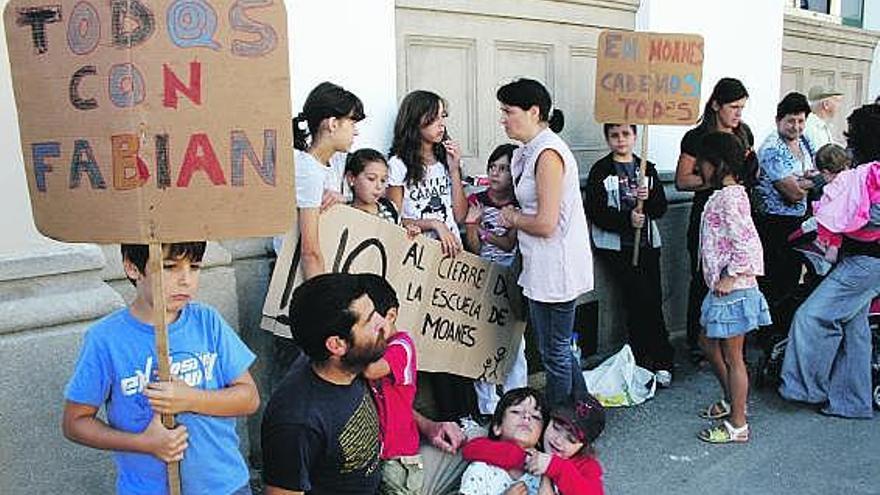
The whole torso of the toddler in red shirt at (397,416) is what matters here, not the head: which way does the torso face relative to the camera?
to the viewer's left

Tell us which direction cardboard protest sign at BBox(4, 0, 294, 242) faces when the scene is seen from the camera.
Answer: facing the viewer

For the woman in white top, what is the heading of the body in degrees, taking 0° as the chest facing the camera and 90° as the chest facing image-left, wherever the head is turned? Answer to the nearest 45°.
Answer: approximately 90°

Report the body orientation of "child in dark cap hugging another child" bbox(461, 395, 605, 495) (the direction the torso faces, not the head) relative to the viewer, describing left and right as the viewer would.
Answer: facing the viewer and to the left of the viewer

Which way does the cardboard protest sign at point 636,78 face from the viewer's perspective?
toward the camera

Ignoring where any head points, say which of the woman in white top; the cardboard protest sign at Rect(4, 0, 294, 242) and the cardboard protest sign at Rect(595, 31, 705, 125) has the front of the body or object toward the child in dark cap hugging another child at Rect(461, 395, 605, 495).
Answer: the cardboard protest sign at Rect(595, 31, 705, 125)

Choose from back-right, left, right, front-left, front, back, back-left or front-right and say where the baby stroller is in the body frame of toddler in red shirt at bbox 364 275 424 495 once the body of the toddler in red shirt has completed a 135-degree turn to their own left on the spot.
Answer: left

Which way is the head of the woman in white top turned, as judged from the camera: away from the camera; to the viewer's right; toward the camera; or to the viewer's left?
to the viewer's left

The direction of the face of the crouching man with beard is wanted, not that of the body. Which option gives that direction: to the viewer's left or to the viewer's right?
to the viewer's right

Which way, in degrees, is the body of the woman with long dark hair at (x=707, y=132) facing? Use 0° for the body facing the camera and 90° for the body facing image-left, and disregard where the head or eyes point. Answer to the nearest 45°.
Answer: approximately 315°

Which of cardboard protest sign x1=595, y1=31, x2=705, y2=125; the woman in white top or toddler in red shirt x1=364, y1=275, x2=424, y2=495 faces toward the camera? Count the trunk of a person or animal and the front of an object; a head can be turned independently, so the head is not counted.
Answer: the cardboard protest sign

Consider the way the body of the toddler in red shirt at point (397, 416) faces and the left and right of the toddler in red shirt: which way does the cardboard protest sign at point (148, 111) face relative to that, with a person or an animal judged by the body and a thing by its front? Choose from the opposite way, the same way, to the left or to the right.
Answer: to the left

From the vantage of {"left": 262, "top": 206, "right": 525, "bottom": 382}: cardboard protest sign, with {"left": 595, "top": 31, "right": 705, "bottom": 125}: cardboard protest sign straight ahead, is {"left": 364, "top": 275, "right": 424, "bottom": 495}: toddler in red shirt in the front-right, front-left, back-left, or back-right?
back-right
